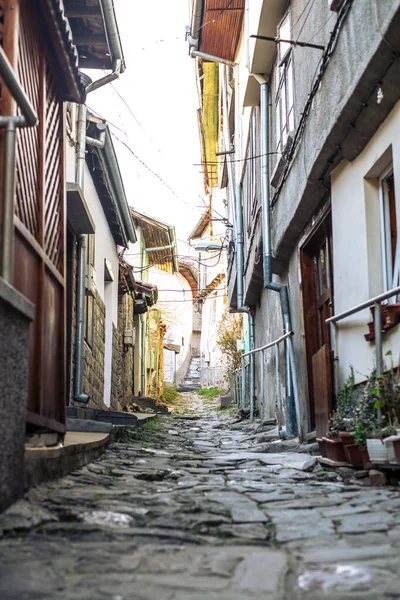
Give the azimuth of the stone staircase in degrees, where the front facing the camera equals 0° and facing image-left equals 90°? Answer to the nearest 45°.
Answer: approximately 0°

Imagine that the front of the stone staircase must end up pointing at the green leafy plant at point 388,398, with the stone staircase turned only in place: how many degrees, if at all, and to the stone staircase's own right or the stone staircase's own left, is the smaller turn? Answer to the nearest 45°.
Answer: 0° — it already faces it

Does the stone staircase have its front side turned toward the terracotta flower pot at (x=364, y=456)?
yes

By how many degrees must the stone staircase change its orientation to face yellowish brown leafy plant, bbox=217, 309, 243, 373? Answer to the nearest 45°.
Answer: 0° — it already faces it

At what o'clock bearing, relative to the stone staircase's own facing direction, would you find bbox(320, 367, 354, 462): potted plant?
The potted plant is roughly at 12 o'clock from the stone staircase.

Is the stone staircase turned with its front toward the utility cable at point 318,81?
yes

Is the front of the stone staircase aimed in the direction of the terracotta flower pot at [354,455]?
yes

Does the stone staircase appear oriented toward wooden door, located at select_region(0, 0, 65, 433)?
yes
